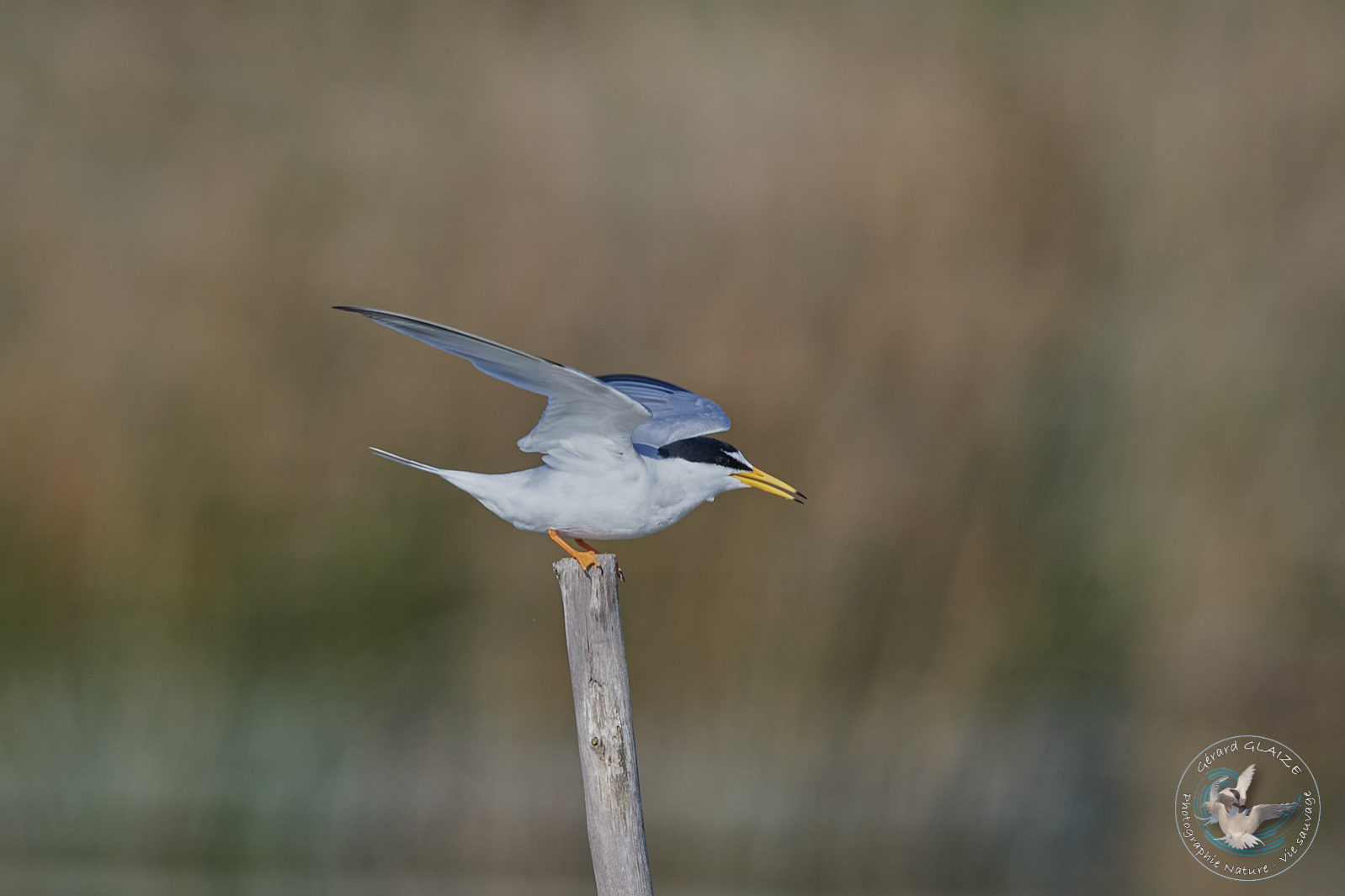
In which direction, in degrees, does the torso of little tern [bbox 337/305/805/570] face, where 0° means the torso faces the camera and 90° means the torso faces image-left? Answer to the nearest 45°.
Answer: approximately 270°
